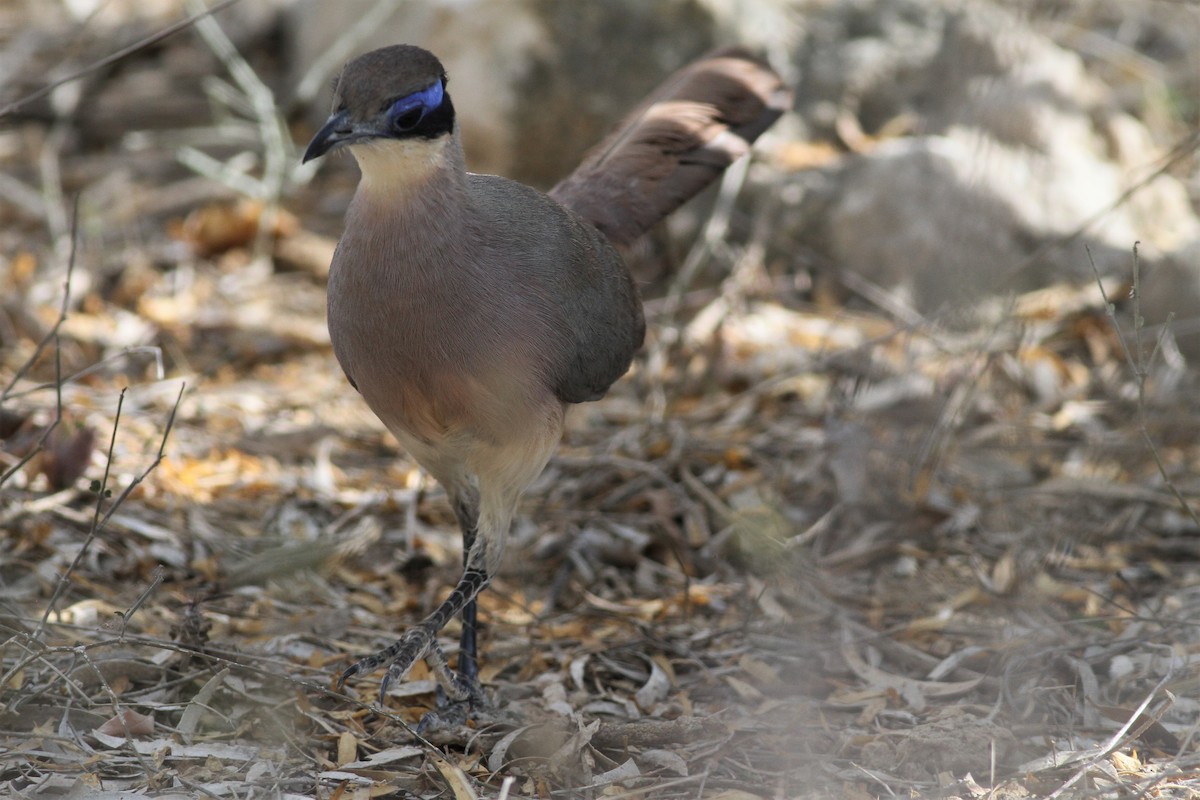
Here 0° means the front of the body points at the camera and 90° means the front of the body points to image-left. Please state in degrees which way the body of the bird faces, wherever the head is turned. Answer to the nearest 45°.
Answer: approximately 45°

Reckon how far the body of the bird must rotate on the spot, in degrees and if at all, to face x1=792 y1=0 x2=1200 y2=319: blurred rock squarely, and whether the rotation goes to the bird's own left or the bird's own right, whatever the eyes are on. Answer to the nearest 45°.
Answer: approximately 180°
